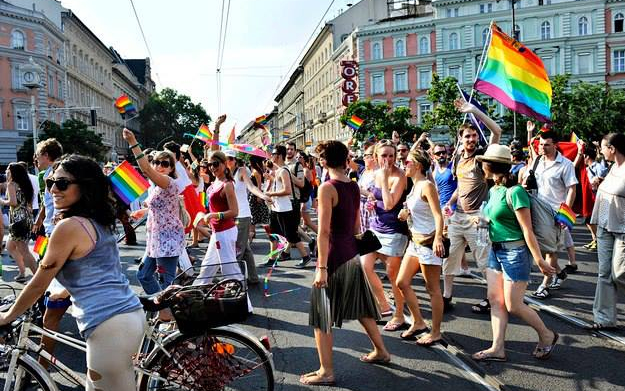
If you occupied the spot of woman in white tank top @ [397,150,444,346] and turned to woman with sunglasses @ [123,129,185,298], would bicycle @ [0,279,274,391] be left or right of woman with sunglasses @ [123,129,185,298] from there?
left

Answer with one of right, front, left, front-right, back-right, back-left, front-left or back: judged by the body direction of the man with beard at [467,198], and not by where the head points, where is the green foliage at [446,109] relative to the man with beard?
back-right

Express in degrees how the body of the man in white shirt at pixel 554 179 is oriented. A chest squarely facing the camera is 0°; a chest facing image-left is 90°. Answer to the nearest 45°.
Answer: approximately 45°

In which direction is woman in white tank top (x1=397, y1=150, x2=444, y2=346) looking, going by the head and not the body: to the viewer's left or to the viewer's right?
to the viewer's left

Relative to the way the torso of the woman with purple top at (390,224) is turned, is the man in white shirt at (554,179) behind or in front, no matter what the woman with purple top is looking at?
behind

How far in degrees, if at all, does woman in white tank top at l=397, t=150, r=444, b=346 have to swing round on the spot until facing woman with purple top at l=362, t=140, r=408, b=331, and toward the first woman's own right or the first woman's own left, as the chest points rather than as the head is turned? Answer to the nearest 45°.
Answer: approximately 45° to the first woman's own right

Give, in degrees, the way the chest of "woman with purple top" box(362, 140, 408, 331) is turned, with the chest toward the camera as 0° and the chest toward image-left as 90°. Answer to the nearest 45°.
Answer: approximately 45°

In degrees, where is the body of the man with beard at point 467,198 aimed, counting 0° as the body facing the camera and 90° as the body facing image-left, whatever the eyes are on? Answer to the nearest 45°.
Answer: approximately 45°

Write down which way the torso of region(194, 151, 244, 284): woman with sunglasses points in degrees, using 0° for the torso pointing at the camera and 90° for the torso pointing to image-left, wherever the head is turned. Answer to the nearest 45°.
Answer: approximately 45°

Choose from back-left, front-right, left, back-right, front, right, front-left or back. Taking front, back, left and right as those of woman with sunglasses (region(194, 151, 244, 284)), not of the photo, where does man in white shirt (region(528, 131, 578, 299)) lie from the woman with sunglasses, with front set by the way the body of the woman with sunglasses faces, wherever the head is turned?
back-left
